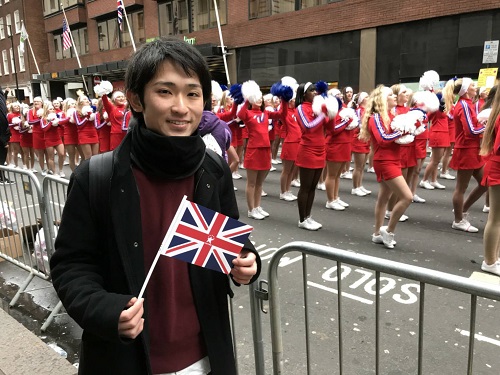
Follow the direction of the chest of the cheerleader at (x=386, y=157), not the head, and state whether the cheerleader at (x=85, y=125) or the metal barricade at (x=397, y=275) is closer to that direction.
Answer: the metal barricade

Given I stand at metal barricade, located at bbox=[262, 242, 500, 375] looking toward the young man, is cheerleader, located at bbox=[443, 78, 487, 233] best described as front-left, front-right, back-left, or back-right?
back-right
